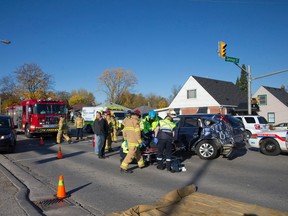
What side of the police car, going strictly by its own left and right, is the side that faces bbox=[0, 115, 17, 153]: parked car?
front

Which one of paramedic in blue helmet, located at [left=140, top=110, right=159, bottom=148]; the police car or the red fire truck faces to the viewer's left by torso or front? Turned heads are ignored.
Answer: the police car

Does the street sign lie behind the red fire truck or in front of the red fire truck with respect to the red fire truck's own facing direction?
in front

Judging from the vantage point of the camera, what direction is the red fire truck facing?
facing the viewer and to the right of the viewer

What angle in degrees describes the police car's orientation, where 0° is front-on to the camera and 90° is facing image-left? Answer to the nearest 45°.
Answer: approximately 90°

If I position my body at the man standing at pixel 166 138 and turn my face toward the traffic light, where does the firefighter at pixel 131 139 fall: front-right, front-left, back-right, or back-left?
back-left

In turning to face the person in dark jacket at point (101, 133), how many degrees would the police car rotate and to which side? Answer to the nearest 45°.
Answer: approximately 45° to its left

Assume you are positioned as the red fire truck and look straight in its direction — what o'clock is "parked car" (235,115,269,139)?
The parked car is roughly at 11 o'clock from the red fire truck.

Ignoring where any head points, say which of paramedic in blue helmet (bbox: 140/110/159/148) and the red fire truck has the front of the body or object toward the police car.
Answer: the red fire truck

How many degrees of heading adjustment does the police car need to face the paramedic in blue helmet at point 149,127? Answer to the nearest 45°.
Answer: approximately 45° to its left

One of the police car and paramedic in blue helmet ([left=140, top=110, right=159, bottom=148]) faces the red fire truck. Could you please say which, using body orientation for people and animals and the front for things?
the police car

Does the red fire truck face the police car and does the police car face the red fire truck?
yes
